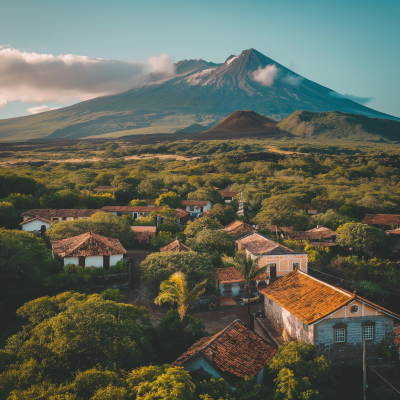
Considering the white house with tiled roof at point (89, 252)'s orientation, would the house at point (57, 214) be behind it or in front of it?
behind

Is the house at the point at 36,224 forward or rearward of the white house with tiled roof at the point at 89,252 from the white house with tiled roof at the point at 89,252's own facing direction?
rearward

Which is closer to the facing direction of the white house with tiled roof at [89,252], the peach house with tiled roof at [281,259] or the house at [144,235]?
the peach house with tiled roof

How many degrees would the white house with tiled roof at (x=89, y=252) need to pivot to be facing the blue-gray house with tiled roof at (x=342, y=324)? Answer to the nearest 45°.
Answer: approximately 45° to its left

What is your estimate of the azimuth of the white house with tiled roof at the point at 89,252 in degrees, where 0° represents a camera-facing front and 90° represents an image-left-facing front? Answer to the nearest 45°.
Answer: approximately 0°

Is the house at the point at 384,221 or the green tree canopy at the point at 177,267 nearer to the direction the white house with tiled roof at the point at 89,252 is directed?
the green tree canopy

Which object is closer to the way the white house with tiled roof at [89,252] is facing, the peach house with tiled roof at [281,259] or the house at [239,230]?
the peach house with tiled roof

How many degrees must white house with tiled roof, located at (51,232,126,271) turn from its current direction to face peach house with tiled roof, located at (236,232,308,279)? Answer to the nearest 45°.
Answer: approximately 90° to its left

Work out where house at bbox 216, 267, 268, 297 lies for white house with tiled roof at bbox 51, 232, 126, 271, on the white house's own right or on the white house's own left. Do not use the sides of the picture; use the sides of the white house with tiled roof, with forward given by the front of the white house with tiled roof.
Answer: on the white house's own left

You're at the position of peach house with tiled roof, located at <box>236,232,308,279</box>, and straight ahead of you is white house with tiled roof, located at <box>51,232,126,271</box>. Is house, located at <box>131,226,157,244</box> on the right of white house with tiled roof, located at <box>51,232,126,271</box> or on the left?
right
